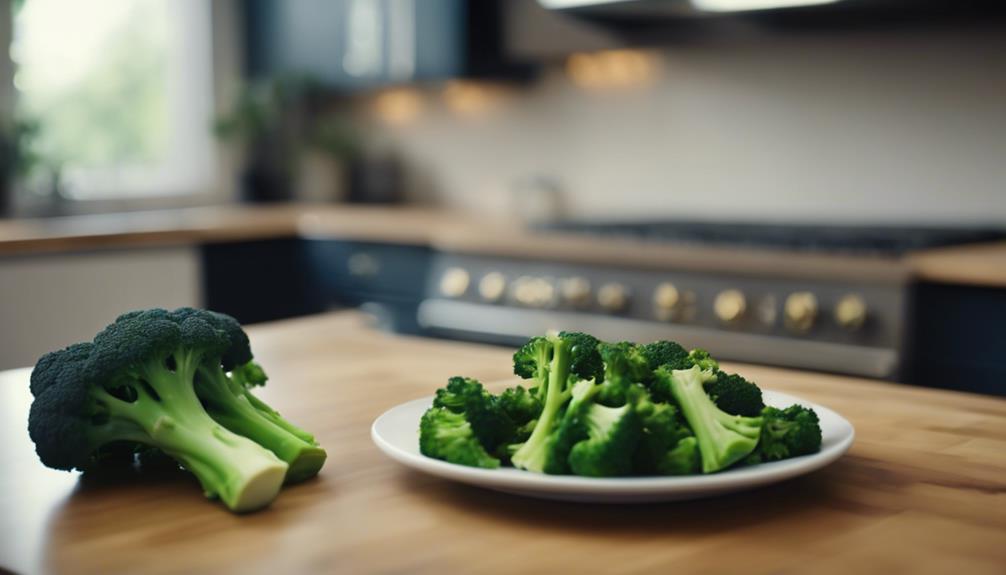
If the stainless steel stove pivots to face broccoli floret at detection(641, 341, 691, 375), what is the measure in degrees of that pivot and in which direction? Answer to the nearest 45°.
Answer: approximately 45° to its left

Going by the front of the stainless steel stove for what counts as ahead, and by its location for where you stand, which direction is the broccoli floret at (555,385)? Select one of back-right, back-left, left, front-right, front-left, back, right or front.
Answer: front-left

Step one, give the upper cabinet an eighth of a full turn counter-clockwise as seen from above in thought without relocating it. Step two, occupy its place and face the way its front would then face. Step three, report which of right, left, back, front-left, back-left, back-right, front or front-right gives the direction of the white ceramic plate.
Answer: front-right

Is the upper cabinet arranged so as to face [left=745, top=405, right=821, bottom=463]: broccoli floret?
yes

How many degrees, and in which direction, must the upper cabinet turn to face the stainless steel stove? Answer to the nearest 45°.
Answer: approximately 45° to its left

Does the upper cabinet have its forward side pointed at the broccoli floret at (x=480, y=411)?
yes

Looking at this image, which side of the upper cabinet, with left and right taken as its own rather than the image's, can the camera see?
front

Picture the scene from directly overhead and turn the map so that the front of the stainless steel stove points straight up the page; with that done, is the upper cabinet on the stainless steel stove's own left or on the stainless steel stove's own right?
on the stainless steel stove's own right

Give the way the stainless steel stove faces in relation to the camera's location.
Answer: facing the viewer and to the left of the viewer

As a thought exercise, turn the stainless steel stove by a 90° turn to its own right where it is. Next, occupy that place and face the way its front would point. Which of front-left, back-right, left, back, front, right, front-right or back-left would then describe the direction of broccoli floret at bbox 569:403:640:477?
back-left

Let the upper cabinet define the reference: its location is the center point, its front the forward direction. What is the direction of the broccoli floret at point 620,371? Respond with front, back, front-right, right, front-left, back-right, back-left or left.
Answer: front

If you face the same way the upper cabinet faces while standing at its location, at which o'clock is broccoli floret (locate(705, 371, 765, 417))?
The broccoli floret is roughly at 12 o'clock from the upper cabinet.

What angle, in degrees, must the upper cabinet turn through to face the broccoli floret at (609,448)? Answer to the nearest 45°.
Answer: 0° — it already faces it

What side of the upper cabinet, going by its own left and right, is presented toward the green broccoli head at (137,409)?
front

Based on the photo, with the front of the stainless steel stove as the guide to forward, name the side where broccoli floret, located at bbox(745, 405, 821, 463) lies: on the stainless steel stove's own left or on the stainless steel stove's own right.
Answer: on the stainless steel stove's own left

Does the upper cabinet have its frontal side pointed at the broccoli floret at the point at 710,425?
yes

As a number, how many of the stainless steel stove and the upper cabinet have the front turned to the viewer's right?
0

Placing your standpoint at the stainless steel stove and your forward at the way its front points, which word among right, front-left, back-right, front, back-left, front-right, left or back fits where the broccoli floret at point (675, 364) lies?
front-left

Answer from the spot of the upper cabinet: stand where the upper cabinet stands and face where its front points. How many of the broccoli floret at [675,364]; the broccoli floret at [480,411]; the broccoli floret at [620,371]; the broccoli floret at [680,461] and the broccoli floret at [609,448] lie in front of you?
5
